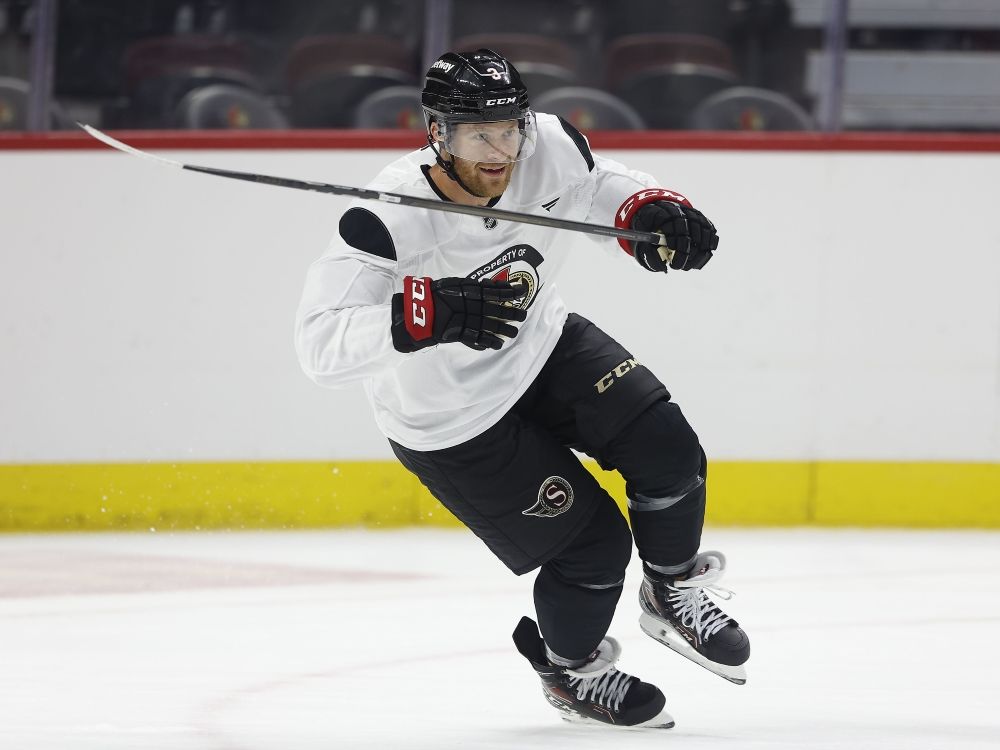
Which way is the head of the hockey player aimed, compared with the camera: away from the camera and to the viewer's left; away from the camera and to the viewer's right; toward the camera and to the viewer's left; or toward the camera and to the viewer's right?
toward the camera and to the viewer's right

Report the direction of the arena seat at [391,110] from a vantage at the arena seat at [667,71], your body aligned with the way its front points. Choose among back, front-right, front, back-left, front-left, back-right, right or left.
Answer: right

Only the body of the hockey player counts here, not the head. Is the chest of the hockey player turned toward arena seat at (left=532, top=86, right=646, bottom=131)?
no

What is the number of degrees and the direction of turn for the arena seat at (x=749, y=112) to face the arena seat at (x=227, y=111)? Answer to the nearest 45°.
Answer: approximately 90° to its right

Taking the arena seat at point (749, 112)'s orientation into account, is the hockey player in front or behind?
in front

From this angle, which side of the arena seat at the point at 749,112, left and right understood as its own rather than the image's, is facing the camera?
front

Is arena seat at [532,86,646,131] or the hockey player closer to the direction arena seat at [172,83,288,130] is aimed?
the hockey player

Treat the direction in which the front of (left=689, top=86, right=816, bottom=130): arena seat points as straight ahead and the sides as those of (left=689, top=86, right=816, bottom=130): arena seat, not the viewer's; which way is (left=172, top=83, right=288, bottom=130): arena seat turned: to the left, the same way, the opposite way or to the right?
the same way

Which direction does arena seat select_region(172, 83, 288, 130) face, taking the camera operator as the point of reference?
facing the viewer

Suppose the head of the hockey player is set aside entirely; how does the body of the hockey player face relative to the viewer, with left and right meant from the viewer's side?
facing the viewer and to the right of the viewer

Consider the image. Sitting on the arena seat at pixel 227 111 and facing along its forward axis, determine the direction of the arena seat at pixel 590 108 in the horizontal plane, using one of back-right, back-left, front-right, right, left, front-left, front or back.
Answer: left

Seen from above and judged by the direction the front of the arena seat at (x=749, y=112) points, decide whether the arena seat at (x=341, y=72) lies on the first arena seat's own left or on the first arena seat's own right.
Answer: on the first arena seat's own right

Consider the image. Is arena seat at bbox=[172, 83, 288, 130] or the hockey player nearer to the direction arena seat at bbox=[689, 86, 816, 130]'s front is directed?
the hockey player

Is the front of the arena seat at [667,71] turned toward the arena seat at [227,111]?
no

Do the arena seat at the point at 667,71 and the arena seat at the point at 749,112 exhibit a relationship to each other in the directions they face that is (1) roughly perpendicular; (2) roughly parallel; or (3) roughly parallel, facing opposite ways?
roughly parallel

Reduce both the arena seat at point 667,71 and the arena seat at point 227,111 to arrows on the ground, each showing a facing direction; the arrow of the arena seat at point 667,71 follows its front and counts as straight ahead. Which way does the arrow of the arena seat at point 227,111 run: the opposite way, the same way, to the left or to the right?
the same way

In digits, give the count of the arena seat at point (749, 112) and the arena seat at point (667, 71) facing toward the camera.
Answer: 2

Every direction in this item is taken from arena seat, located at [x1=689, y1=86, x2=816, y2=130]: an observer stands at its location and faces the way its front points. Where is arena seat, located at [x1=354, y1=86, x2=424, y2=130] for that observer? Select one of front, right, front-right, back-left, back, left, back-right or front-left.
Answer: right

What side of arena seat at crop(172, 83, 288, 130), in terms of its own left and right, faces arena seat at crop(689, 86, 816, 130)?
left
